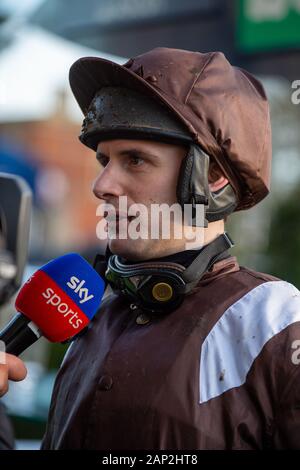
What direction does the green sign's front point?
toward the camera
